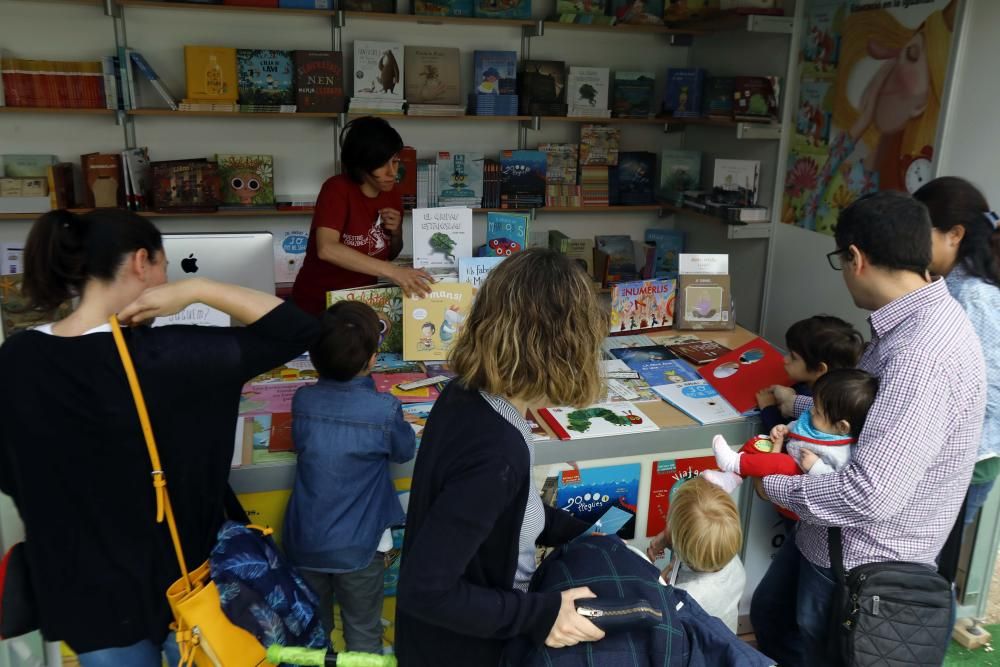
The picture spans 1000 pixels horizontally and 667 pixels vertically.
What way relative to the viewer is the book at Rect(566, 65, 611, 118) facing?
toward the camera

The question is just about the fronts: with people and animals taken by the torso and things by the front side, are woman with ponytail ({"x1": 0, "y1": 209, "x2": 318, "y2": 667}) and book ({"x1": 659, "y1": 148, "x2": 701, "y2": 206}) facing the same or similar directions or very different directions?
very different directions

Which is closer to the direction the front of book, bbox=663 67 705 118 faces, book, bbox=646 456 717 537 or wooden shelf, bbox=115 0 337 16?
the book

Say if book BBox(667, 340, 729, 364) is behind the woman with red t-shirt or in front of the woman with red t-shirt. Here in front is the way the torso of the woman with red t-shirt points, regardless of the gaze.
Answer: in front

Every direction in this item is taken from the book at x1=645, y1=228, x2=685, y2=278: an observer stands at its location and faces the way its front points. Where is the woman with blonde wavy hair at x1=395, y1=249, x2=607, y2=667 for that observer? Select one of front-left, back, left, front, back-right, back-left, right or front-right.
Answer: front

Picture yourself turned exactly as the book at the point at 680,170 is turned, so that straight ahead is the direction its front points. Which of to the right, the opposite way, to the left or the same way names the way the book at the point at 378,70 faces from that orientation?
the same way

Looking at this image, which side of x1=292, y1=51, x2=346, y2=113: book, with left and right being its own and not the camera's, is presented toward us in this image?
front

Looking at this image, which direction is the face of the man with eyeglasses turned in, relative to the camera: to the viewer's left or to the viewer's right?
to the viewer's left

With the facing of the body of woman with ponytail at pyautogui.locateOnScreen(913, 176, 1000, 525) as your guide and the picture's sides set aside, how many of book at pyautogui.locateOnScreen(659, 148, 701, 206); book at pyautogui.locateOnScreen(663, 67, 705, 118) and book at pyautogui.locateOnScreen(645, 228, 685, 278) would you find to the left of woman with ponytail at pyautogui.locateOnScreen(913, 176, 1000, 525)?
0

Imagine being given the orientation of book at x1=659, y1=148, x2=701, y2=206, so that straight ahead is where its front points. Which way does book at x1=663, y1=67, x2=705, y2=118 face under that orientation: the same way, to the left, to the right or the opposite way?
the same way

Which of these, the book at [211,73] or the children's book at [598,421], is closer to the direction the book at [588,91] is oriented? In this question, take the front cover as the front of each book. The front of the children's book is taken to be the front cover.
the children's book

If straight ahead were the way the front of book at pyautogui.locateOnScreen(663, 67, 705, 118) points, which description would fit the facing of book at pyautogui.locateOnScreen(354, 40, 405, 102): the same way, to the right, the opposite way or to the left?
the same way

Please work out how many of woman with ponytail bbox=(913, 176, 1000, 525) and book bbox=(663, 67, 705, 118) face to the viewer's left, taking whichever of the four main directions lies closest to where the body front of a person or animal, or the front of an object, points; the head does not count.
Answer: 1

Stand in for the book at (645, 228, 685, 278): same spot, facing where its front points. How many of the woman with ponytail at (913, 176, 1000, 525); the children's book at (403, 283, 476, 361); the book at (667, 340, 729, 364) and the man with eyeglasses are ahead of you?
4

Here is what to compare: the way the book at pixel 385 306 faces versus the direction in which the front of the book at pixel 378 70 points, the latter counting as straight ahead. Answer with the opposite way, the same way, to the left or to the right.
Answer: the same way

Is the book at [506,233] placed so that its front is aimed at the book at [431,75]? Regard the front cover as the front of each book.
no

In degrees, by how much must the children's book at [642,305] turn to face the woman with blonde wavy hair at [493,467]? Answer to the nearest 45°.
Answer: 0° — it already faces them
